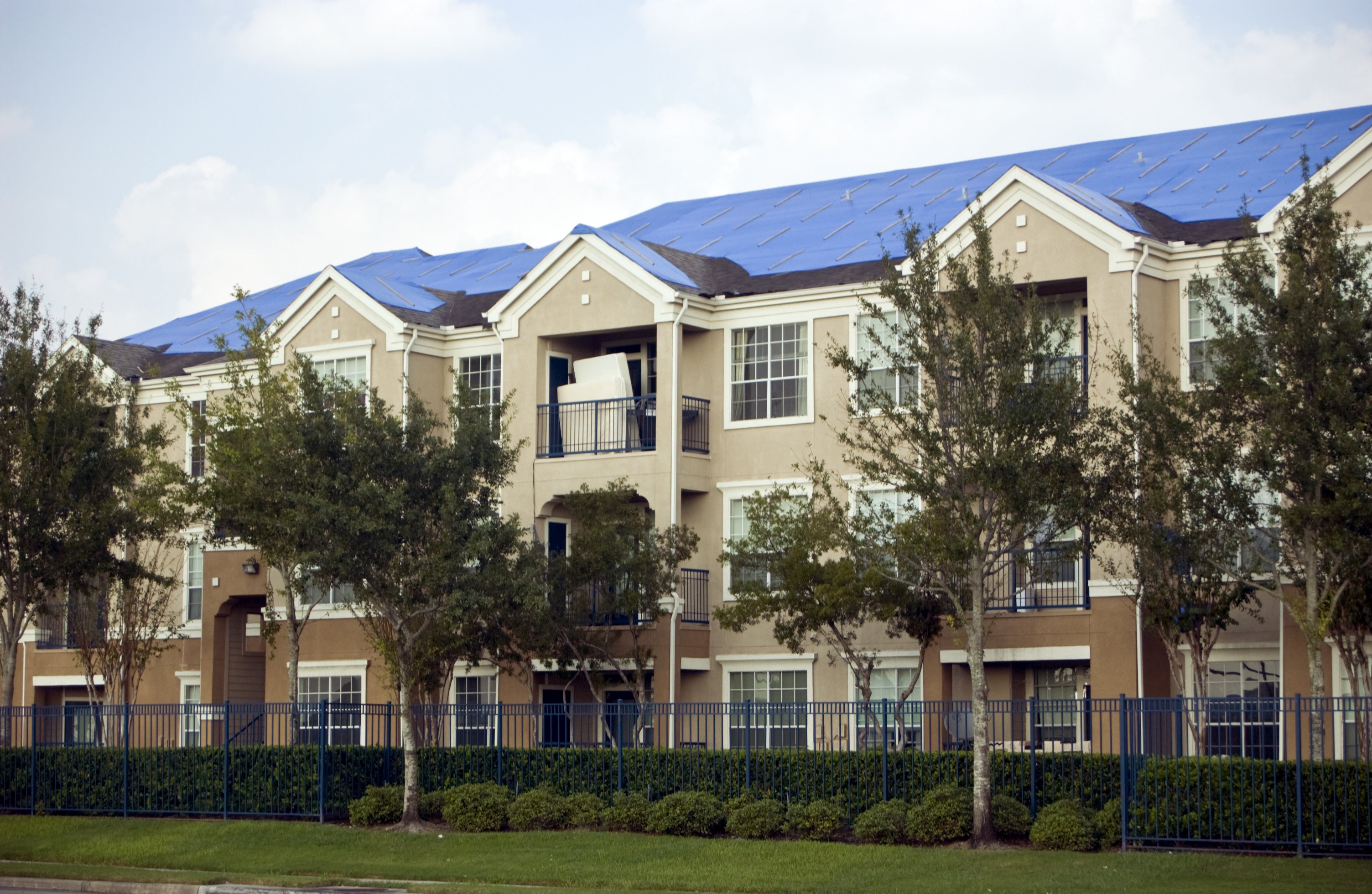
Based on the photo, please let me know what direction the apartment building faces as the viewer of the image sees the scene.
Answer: facing the viewer and to the left of the viewer

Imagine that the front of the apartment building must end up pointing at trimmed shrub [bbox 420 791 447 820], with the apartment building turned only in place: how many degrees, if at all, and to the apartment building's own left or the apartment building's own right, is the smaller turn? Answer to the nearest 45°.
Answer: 0° — it already faces it

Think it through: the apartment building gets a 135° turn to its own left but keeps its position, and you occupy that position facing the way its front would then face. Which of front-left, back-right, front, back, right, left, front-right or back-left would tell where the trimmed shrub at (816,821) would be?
right

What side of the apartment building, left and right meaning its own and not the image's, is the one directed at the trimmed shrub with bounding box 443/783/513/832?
front

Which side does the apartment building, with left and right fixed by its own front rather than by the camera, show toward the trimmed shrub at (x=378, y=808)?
front

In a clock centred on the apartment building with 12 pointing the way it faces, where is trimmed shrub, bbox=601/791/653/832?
The trimmed shrub is roughly at 11 o'clock from the apartment building.

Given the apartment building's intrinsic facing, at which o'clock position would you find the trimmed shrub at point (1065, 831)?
The trimmed shrub is roughly at 10 o'clock from the apartment building.

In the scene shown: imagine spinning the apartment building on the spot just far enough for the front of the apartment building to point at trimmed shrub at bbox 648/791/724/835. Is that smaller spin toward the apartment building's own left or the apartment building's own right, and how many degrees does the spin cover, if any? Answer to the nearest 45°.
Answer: approximately 45° to the apartment building's own left
